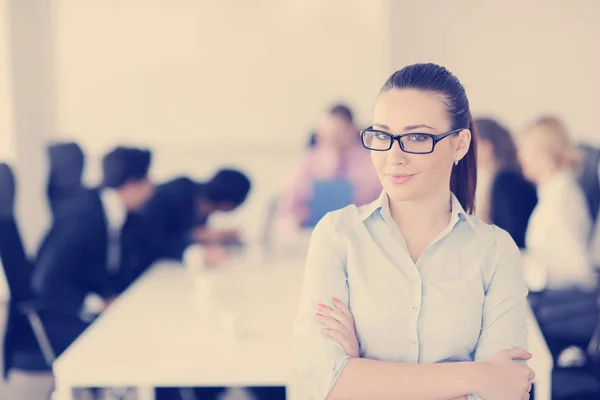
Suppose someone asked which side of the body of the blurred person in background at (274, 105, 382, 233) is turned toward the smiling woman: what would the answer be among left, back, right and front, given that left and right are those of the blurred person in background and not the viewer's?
front

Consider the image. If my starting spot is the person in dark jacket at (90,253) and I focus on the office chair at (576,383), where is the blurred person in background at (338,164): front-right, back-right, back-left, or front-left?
front-left

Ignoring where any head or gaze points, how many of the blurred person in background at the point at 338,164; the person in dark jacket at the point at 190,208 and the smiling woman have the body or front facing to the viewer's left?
0

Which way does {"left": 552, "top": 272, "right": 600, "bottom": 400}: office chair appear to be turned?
to the viewer's left

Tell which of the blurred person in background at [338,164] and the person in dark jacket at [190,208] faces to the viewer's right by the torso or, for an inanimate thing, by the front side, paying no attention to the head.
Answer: the person in dark jacket

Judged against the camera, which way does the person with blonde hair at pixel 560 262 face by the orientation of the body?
to the viewer's left

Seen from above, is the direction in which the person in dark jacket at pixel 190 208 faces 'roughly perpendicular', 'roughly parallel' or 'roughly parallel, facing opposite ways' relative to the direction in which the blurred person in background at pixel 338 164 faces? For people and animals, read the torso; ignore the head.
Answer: roughly perpendicular

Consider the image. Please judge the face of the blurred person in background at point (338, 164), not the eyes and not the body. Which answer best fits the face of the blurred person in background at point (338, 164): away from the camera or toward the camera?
toward the camera

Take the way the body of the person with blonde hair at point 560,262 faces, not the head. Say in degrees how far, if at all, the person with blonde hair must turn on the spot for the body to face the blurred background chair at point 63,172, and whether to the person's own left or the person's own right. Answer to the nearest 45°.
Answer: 0° — they already face them

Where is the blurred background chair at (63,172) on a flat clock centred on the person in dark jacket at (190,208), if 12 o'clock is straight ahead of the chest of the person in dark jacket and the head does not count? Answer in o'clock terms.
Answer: The blurred background chair is roughly at 7 o'clock from the person in dark jacket.

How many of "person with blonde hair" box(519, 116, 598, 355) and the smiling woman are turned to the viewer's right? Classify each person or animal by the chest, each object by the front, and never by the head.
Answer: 0

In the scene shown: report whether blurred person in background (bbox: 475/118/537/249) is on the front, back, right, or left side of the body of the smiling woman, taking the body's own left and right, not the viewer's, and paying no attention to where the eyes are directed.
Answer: back

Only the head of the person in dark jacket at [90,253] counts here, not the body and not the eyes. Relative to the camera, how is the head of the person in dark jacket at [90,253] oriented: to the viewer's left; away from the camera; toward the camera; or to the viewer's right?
to the viewer's right

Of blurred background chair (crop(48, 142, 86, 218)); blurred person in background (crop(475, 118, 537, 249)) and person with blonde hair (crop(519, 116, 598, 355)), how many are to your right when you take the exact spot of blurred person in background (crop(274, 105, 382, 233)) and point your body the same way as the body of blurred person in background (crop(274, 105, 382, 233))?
1

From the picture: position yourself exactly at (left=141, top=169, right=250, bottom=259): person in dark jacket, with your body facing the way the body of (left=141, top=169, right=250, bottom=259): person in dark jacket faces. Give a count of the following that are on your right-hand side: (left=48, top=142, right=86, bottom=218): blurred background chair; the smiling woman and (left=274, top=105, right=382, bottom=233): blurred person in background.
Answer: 1

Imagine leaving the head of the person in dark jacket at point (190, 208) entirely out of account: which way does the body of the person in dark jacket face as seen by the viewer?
to the viewer's right

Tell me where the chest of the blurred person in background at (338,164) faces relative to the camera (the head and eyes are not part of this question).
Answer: toward the camera
